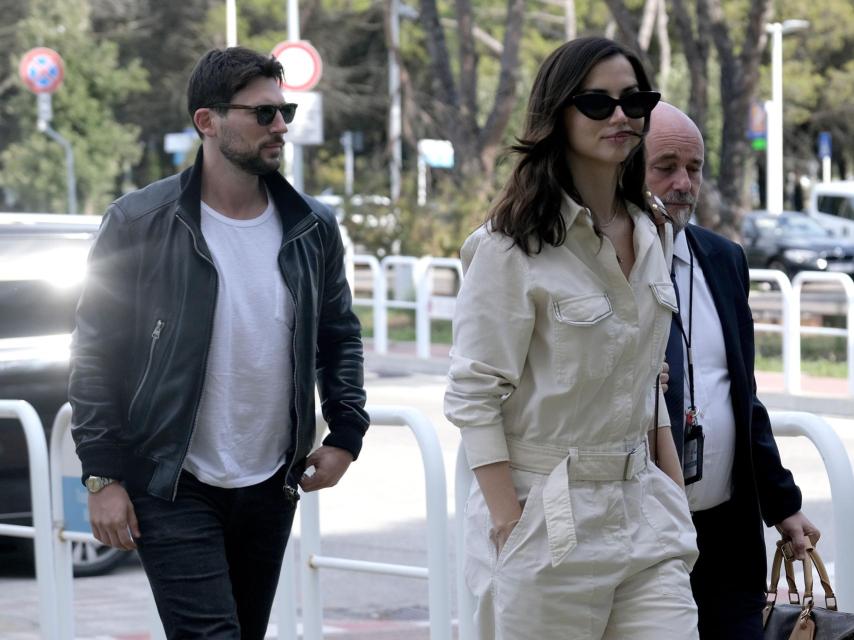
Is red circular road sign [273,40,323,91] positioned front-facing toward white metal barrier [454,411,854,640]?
yes

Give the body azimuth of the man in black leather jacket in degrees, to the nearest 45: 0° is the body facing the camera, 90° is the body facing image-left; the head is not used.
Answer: approximately 315°

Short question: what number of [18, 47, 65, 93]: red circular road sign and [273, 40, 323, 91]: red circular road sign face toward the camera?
2

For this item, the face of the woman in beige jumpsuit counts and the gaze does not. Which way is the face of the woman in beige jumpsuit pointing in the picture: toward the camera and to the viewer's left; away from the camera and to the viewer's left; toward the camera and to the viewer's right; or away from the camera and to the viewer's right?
toward the camera and to the viewer's right

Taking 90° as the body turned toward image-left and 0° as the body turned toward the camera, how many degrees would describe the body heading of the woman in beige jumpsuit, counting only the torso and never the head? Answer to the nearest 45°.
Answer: approximately 315°
